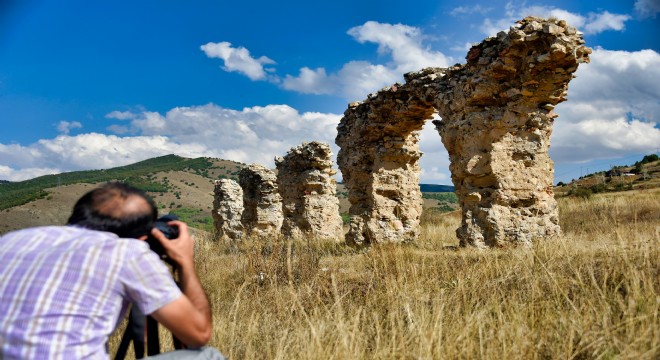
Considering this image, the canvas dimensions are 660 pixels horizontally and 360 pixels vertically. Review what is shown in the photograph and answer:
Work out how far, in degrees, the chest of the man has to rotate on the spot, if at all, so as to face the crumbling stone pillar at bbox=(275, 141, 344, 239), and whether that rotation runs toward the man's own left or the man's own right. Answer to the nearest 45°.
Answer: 0° — they already face it

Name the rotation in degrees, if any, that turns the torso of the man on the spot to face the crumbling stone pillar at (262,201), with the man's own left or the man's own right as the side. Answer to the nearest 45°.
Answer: approximately 45° to the man's own left

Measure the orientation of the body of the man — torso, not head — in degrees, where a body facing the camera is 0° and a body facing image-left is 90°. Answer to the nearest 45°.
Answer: approximately 225°

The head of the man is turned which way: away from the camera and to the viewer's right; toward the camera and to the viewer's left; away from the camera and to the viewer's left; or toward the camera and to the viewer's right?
away from the camera and to the viewer's right

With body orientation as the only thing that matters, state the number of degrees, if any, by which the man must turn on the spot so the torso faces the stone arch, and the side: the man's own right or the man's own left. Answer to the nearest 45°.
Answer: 0° — they already face it

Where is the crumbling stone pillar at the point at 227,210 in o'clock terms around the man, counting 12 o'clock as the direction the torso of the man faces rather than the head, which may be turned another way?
The crumbling stone pillar is roughly at 11 o'clock from the man.

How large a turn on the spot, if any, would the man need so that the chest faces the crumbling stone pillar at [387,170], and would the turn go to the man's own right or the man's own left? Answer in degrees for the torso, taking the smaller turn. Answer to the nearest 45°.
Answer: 0° — they already face it

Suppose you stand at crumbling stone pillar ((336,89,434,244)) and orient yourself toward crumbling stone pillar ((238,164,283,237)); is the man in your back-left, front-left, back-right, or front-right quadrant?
back-left

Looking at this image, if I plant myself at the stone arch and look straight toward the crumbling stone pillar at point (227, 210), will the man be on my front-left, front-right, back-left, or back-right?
back-left
